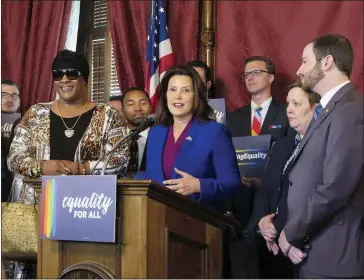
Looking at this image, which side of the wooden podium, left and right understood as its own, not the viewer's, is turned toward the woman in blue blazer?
back

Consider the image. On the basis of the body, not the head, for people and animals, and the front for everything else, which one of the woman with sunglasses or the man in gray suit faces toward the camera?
the woman with sunglasses

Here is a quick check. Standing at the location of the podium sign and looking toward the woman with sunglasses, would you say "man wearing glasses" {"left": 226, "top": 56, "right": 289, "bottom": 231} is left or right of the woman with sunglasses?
right

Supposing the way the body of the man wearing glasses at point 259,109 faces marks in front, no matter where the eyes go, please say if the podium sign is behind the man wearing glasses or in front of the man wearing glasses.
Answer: in front

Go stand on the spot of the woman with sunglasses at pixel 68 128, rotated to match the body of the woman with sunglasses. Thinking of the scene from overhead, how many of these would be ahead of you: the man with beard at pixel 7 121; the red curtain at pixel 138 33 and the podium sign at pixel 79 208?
1

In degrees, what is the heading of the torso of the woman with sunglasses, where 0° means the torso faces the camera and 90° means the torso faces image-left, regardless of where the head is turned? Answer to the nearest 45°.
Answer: approximately 0°

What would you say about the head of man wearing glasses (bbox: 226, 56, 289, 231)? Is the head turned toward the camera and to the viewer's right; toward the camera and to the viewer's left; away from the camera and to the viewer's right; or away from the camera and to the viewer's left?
toward the camera and to the viewer's left

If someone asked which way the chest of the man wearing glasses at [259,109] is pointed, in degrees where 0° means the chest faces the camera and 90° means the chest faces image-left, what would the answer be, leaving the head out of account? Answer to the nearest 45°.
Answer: approximately 45°

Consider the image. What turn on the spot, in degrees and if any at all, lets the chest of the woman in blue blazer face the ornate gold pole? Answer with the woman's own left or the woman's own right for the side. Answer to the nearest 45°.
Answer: approximately 135° to the woman's own right

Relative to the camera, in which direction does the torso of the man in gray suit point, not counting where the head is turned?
to the viewer's left

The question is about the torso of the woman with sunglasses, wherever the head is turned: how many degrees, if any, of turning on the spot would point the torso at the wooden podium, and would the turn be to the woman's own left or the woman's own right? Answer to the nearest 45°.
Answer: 0° — they already face it

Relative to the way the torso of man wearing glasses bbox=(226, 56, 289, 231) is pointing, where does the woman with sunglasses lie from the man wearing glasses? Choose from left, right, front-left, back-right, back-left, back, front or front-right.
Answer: front
